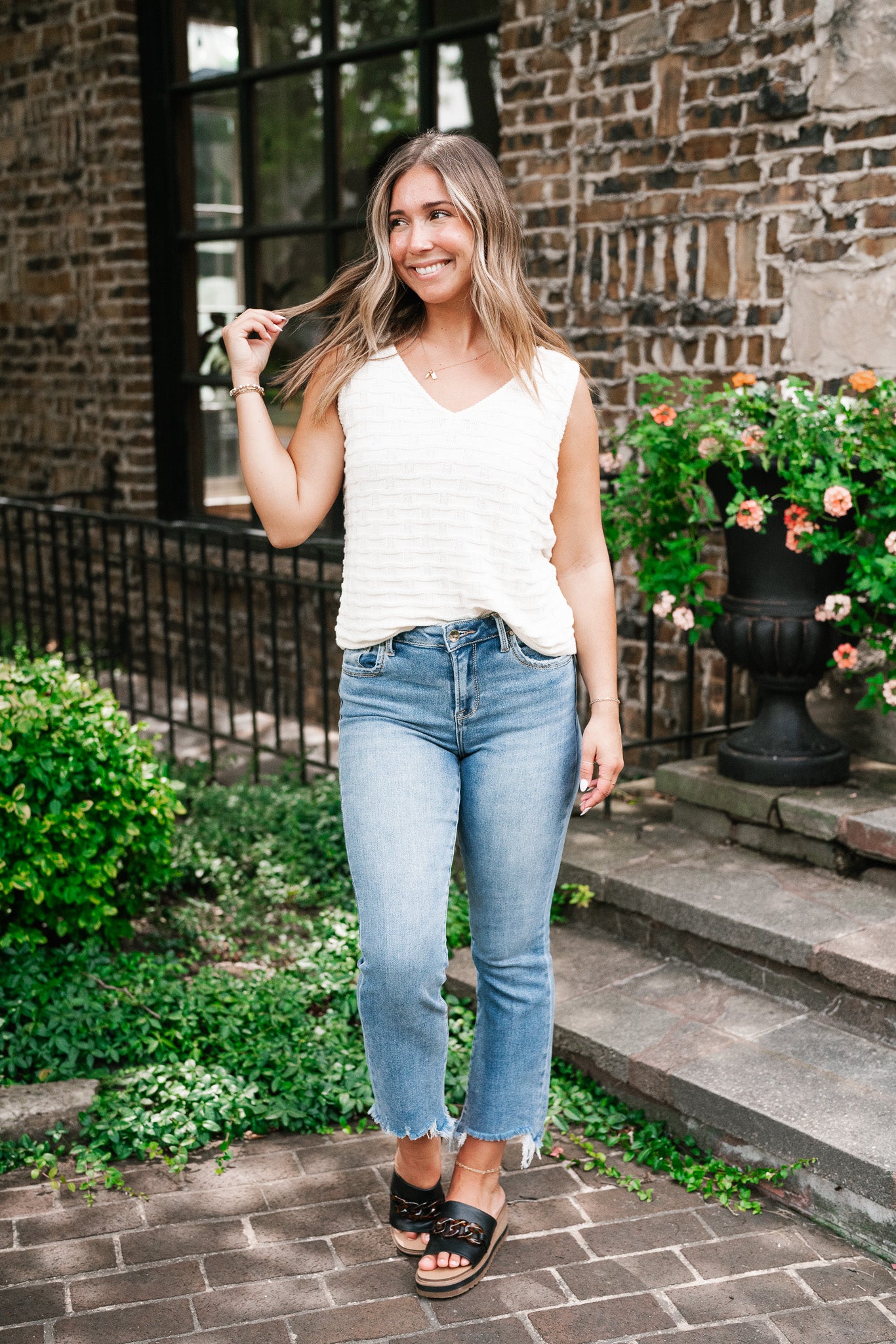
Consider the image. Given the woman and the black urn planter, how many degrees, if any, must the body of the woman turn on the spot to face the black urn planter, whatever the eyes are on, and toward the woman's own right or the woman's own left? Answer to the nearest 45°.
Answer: approximately 135° to the woman's own left

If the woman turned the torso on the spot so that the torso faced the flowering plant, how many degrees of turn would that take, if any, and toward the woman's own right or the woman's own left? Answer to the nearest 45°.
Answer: approximately 135° to the woman's own left

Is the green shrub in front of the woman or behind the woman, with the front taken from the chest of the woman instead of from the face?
behind

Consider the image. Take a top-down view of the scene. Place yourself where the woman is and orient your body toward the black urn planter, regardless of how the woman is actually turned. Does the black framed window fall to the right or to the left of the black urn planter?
left

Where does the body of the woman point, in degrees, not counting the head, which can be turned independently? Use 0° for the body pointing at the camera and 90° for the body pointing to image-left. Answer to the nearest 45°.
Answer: approximately 0°

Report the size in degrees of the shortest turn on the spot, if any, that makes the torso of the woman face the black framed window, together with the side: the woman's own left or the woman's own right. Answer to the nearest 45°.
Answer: approximately 180°
